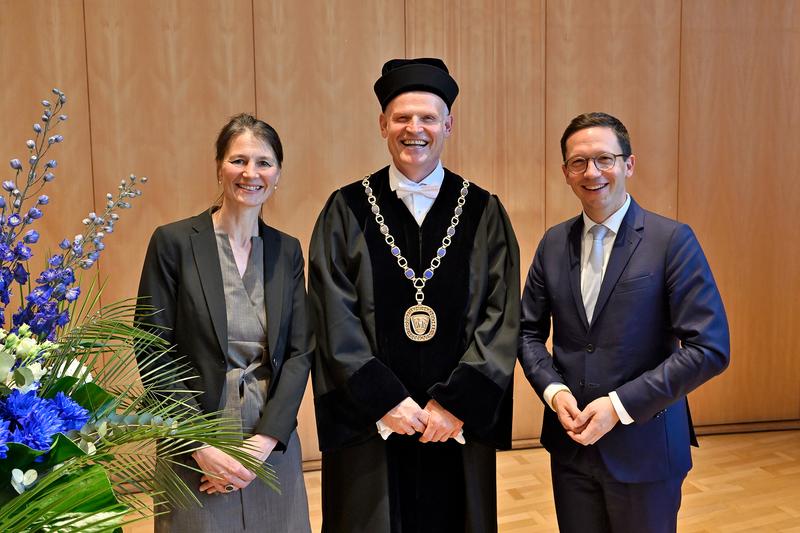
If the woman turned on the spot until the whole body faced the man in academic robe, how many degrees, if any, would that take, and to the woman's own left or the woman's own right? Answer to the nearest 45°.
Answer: approximately 90° to the woman's own left

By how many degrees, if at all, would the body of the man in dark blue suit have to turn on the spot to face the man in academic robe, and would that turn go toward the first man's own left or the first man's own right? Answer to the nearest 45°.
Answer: approximately 45° to the first man's own right

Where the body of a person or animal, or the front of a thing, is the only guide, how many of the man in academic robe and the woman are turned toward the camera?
2

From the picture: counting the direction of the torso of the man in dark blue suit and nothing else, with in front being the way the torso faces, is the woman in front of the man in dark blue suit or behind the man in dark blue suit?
in front

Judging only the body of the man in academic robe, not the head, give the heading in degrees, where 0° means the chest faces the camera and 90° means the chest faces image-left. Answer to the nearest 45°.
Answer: approximately 0°

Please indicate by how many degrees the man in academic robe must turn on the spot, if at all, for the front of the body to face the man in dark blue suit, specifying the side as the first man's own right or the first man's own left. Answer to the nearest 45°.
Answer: approximately 90° to the first man's own left

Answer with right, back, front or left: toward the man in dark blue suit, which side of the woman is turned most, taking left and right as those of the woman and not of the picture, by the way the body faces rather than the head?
left

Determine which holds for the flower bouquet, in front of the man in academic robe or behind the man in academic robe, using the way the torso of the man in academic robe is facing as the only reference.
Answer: in front
